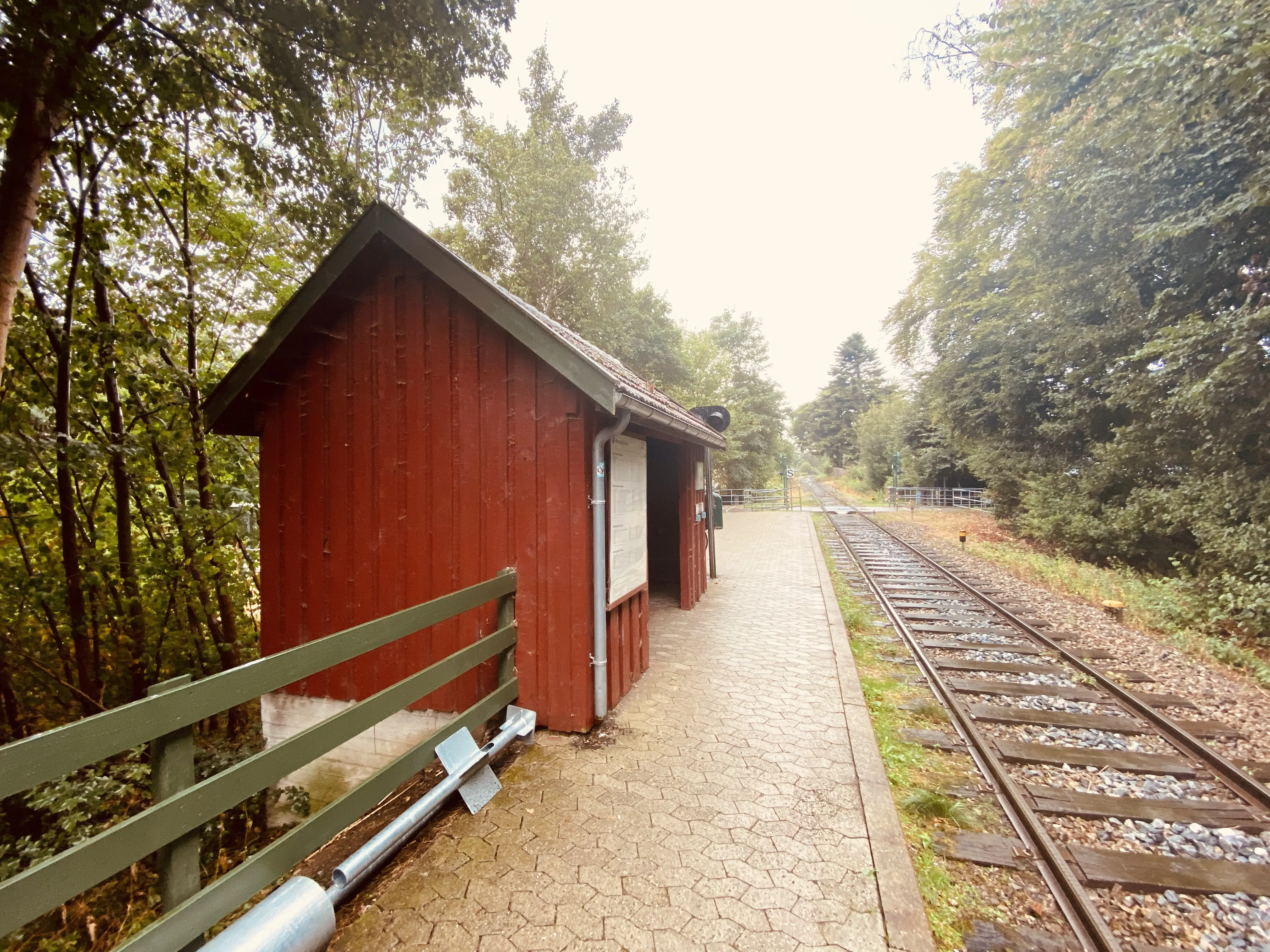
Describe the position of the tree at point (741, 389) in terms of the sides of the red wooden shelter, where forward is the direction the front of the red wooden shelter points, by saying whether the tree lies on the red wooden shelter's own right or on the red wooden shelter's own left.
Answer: on the red wooden shelter's own left

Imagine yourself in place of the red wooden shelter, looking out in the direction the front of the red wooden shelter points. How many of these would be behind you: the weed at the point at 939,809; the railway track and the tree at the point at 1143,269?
0

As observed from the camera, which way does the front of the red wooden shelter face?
facing the viewer and to the right of the viewer

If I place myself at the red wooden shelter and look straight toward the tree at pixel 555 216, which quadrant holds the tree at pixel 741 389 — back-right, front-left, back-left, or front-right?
front-right

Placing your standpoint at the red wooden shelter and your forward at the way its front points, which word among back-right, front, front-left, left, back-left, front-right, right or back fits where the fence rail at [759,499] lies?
left

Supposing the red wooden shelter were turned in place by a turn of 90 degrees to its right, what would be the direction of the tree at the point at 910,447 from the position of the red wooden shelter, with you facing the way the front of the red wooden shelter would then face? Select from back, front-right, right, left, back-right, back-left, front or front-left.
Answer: back

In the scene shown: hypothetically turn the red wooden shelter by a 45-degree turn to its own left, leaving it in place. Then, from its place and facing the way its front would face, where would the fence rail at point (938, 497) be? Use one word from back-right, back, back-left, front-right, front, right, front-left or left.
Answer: front-left
